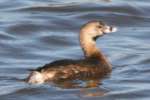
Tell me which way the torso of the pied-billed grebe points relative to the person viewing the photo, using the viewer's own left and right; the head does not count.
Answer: facing to the right of the viewer
